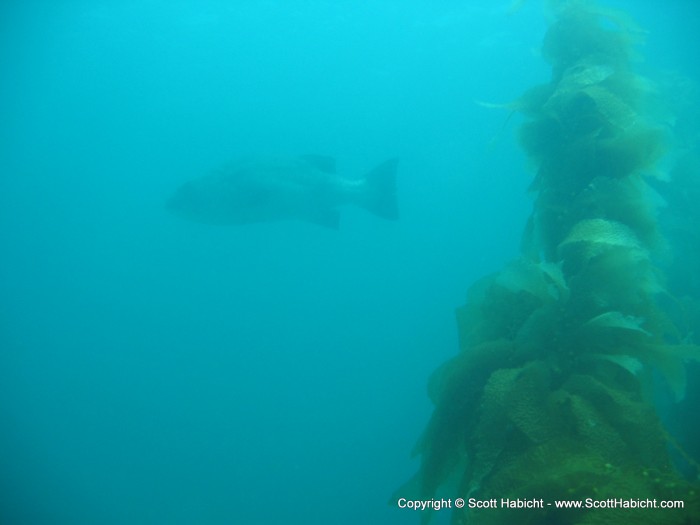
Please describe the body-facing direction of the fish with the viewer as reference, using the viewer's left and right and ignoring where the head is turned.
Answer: facing to the left of the viewer

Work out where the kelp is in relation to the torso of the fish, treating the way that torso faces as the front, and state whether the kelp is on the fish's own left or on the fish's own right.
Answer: on the fish's own left
